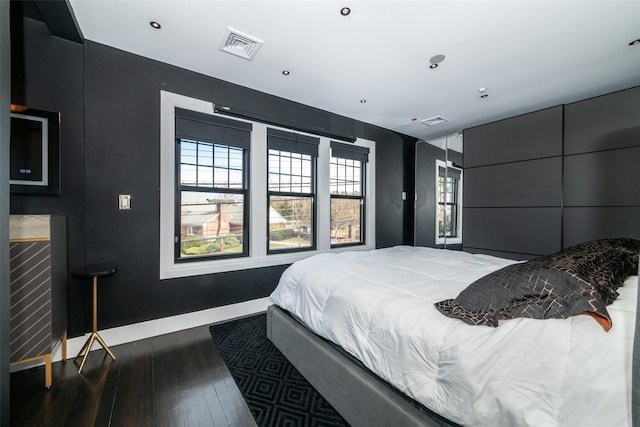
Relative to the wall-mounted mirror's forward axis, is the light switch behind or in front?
in front

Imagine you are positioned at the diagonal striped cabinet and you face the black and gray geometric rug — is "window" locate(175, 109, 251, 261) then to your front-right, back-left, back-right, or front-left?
front-left

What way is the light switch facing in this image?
toward the camera

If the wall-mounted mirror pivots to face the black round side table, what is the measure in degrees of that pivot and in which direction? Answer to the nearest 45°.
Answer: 0° — it already faces it
